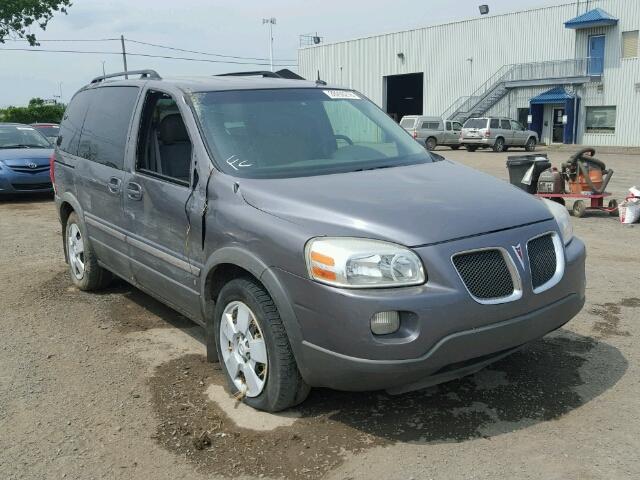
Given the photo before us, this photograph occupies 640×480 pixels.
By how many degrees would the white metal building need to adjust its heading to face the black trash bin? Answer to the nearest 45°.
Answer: approximately 45° to its left

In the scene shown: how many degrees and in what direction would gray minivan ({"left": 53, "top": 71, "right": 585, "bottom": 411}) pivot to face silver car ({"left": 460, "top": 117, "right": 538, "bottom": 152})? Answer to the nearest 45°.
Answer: approximately 135° to its left

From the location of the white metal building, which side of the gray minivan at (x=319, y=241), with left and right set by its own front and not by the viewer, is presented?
left

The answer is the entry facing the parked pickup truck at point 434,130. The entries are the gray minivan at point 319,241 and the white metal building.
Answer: the white metal building

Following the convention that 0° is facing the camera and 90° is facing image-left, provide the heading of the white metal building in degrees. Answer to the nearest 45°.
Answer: approximately 45°

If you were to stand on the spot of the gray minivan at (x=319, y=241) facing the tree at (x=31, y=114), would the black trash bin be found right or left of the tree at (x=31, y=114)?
right

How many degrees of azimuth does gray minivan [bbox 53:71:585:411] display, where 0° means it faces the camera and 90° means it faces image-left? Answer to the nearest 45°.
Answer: approximately 315°

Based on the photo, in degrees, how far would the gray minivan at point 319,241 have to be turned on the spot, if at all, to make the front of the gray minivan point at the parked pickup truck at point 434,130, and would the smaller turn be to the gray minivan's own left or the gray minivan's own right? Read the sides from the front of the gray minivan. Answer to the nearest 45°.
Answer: approximately 135° to the gray minivan's own left

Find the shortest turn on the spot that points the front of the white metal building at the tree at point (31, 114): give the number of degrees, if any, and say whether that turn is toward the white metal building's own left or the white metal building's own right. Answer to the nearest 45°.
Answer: approximately 45° to the white metal building's own right

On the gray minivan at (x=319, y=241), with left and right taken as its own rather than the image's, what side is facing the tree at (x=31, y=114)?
back

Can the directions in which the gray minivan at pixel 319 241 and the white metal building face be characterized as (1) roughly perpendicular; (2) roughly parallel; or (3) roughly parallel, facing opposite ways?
roughly perpendicular

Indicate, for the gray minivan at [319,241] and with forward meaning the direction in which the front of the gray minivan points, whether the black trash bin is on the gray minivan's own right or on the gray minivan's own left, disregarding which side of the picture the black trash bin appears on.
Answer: on the gray minivan's own left

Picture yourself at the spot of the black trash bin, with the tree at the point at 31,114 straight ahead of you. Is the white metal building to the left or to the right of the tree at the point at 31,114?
right

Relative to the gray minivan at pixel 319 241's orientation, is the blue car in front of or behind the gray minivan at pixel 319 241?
behind
